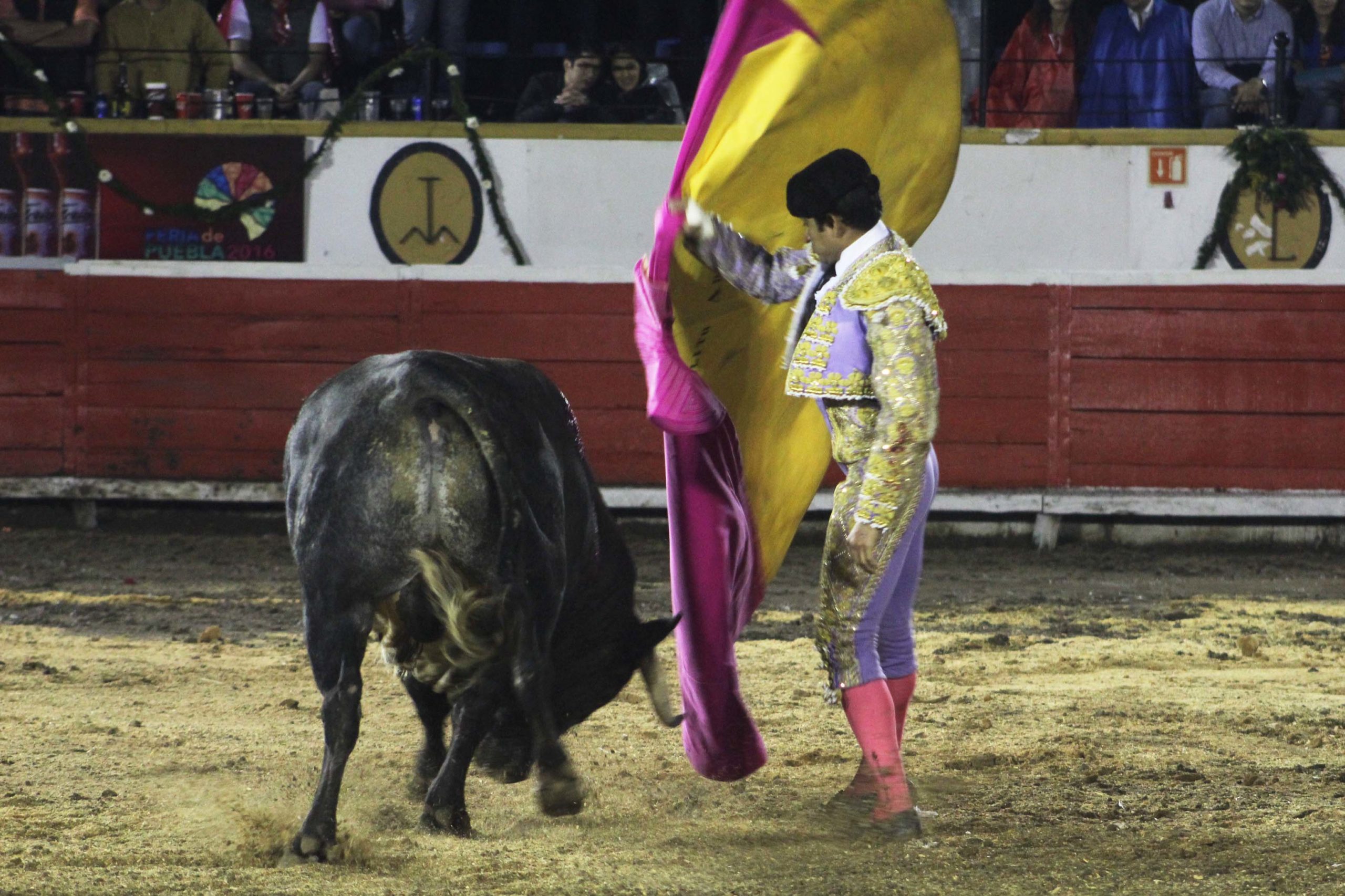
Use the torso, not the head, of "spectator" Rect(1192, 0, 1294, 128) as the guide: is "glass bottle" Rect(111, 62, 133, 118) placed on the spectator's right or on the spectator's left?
on the spectator's right

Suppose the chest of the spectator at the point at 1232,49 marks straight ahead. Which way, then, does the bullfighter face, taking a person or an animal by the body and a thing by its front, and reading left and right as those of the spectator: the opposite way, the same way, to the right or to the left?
to the right

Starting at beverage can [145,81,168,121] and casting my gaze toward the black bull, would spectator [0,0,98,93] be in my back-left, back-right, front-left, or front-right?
back-right

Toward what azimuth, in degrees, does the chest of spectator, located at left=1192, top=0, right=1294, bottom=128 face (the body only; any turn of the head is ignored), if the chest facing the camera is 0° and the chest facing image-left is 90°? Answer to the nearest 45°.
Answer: approximately 0°

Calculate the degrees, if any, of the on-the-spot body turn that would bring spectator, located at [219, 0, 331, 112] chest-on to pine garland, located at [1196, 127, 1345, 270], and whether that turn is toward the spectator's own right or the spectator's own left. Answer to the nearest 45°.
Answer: approximately 90° to the spectator's own left

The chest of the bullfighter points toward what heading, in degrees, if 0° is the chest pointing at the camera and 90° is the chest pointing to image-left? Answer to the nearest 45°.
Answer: approximately 90°

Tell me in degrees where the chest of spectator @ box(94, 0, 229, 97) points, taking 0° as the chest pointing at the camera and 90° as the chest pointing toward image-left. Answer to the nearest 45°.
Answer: approximately 0°

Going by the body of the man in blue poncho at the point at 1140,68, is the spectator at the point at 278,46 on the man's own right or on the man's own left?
on the man's own right
